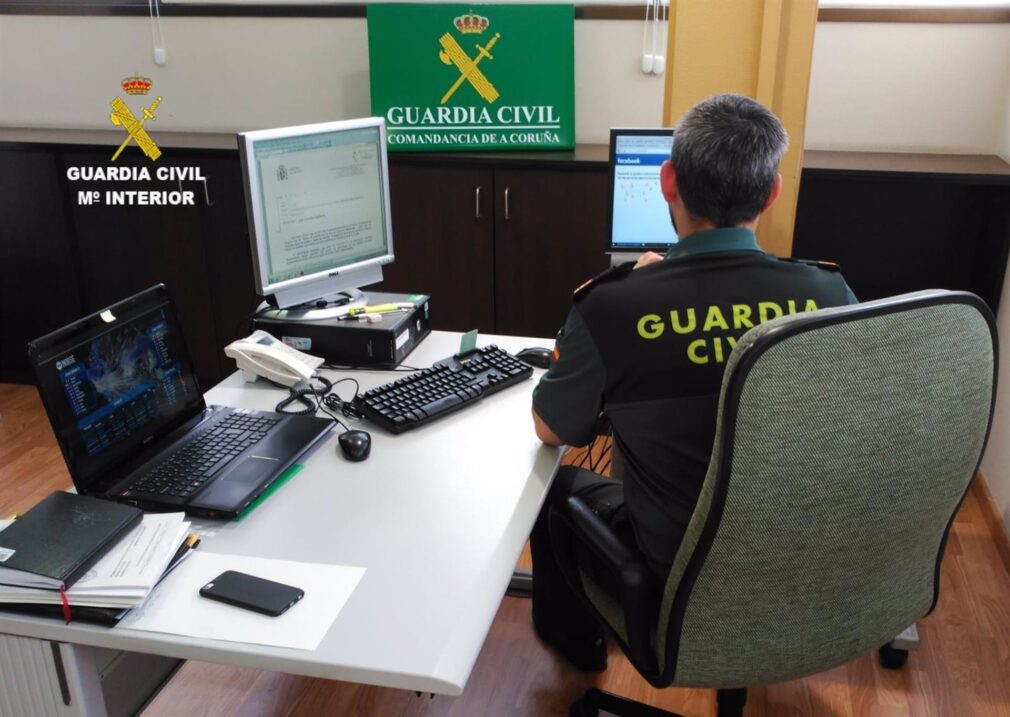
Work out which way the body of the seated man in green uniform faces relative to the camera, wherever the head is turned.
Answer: away from the camera

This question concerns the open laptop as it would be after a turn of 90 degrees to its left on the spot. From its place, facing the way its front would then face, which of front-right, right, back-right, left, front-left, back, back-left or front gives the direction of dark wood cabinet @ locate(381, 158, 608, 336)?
front

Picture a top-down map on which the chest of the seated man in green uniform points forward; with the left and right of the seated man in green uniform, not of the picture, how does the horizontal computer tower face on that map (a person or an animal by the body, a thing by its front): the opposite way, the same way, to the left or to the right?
to the right

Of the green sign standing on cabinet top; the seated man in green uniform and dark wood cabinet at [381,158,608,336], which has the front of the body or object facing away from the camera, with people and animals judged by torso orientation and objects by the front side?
the seated man in green uniform

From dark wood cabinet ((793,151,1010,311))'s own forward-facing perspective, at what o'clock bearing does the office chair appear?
The office chair is roughly at 12 o'clock from the dark wood cabinet.

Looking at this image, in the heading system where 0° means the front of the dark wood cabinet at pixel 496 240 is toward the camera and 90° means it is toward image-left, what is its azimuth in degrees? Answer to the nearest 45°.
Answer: approximately 0°

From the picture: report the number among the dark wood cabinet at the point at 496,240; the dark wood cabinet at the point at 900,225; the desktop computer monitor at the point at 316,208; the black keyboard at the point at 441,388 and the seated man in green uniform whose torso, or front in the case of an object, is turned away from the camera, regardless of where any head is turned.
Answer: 1

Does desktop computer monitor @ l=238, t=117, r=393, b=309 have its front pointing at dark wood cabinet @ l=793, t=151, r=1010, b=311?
no

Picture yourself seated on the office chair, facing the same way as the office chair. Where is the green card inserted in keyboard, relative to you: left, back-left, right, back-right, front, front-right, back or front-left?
front

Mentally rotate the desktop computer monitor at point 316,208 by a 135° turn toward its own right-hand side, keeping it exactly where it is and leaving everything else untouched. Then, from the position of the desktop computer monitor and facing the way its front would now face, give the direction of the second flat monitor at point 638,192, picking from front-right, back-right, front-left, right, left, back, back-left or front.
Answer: back

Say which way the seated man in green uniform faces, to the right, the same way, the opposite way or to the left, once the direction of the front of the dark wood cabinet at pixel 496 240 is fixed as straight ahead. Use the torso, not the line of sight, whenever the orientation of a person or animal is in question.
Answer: the opposite way

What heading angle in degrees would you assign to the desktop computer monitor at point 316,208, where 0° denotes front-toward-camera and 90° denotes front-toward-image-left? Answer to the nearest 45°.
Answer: approximately 315°

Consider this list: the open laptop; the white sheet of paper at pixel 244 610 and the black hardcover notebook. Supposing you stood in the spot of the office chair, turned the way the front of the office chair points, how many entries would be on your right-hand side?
0

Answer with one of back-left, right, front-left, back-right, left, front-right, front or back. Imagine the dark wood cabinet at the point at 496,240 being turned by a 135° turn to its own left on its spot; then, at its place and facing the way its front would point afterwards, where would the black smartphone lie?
back-right

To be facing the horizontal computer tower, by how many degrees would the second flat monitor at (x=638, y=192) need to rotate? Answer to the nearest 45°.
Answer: approximately 45° to its right

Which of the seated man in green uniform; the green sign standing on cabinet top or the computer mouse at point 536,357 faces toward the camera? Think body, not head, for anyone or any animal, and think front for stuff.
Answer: the green sign standing on cabinet top

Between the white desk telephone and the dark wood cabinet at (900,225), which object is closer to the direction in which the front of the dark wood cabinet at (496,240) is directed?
the white desk telephone

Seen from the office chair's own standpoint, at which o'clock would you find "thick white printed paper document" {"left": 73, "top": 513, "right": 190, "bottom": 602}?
The thick white printed paper document is roughly at 10 o'clock from the office chair.

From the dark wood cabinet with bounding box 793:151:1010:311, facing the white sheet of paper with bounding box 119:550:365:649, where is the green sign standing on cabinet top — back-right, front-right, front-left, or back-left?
front-right

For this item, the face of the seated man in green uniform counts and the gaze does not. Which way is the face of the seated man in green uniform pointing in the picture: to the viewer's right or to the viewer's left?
to the viewer's left

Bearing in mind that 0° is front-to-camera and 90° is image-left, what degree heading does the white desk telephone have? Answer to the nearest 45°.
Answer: approximately 315°

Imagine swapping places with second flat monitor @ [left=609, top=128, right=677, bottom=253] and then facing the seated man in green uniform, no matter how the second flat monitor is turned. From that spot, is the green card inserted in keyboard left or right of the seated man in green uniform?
right

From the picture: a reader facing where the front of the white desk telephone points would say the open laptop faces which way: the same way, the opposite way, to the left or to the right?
the same way
